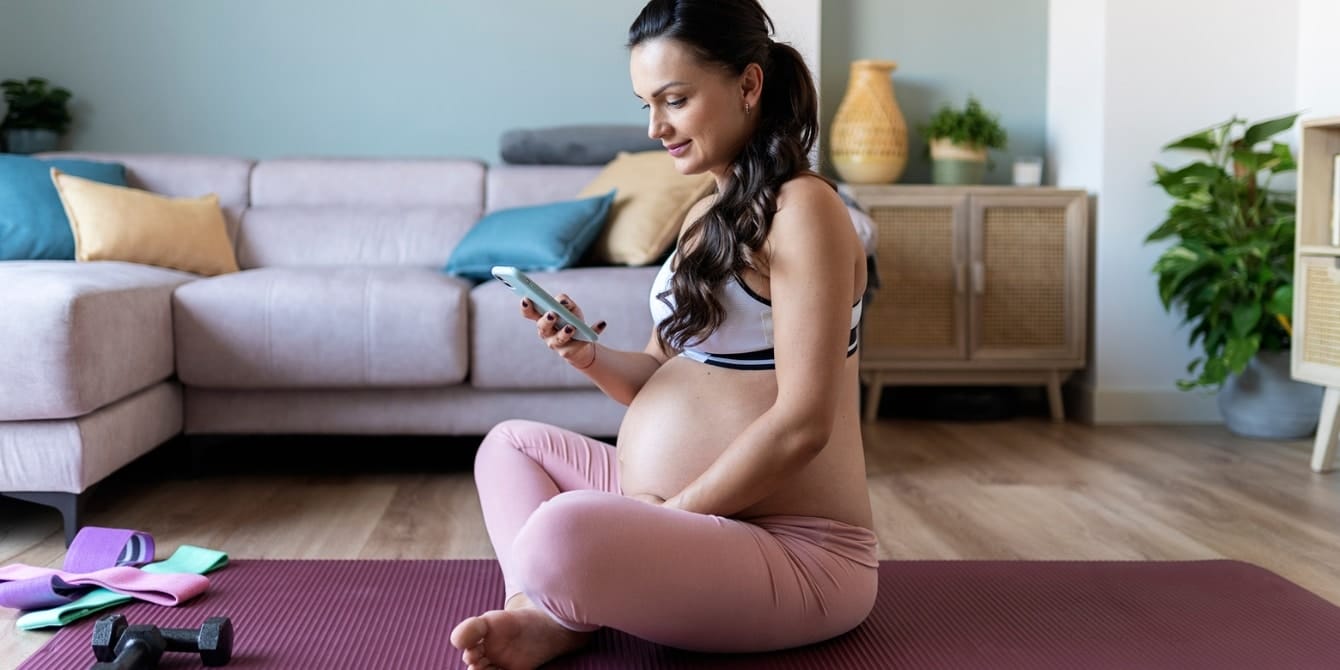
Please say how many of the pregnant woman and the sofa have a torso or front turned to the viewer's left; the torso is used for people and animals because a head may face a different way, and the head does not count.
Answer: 1

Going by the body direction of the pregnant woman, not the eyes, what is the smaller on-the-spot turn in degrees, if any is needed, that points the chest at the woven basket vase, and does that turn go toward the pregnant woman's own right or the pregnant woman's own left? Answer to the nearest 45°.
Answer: approximately 90° to the pregnant woman's own right

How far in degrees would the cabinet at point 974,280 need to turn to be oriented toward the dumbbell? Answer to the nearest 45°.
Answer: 0° — it already faces it

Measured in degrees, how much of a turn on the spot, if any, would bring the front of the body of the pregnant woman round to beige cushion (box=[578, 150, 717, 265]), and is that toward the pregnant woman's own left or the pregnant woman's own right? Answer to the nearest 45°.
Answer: approximately 90° to the pregnant woman's own right

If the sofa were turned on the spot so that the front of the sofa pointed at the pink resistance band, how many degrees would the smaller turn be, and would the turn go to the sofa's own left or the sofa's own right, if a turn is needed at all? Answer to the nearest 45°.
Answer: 0° — it already faces it

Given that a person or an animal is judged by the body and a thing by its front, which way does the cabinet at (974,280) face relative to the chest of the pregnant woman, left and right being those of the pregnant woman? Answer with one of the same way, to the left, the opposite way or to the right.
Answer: to the left

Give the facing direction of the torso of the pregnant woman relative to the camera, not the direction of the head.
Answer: to the viewer's left

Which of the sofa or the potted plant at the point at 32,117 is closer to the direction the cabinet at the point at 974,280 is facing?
the sofa

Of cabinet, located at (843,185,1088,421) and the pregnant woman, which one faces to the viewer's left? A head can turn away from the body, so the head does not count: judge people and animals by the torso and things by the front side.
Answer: the pregnant woman

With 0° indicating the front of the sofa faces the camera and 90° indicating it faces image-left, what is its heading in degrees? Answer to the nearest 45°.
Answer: approximately 0°

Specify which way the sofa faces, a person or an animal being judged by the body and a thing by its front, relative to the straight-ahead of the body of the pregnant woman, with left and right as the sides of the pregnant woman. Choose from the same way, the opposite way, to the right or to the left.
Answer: to the left

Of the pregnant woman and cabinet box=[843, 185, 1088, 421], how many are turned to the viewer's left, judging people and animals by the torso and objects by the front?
1
